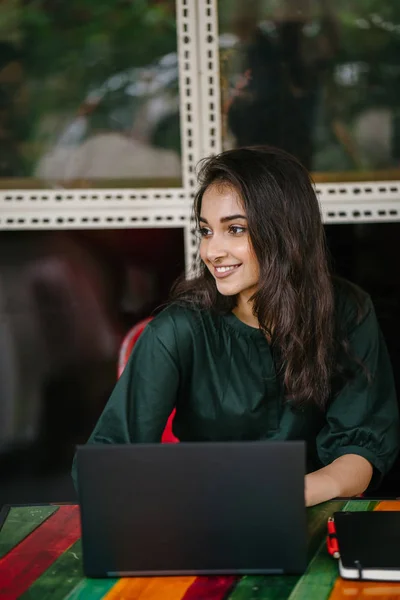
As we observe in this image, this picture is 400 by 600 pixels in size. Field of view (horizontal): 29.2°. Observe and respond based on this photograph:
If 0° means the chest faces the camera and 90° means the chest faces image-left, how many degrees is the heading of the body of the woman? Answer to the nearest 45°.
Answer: approximately 0°

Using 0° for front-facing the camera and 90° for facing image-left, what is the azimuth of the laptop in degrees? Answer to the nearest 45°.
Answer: approximately 180°

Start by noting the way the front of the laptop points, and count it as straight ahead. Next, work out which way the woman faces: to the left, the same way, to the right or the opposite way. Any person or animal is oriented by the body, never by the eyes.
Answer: the opposite way

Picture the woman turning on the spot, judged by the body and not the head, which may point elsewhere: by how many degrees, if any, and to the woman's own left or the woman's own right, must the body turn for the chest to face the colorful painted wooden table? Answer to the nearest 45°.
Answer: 0° — they already face it

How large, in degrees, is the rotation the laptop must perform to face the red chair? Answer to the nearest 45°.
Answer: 0° — it already faces it

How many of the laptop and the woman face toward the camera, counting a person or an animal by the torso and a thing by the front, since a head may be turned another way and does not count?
1
